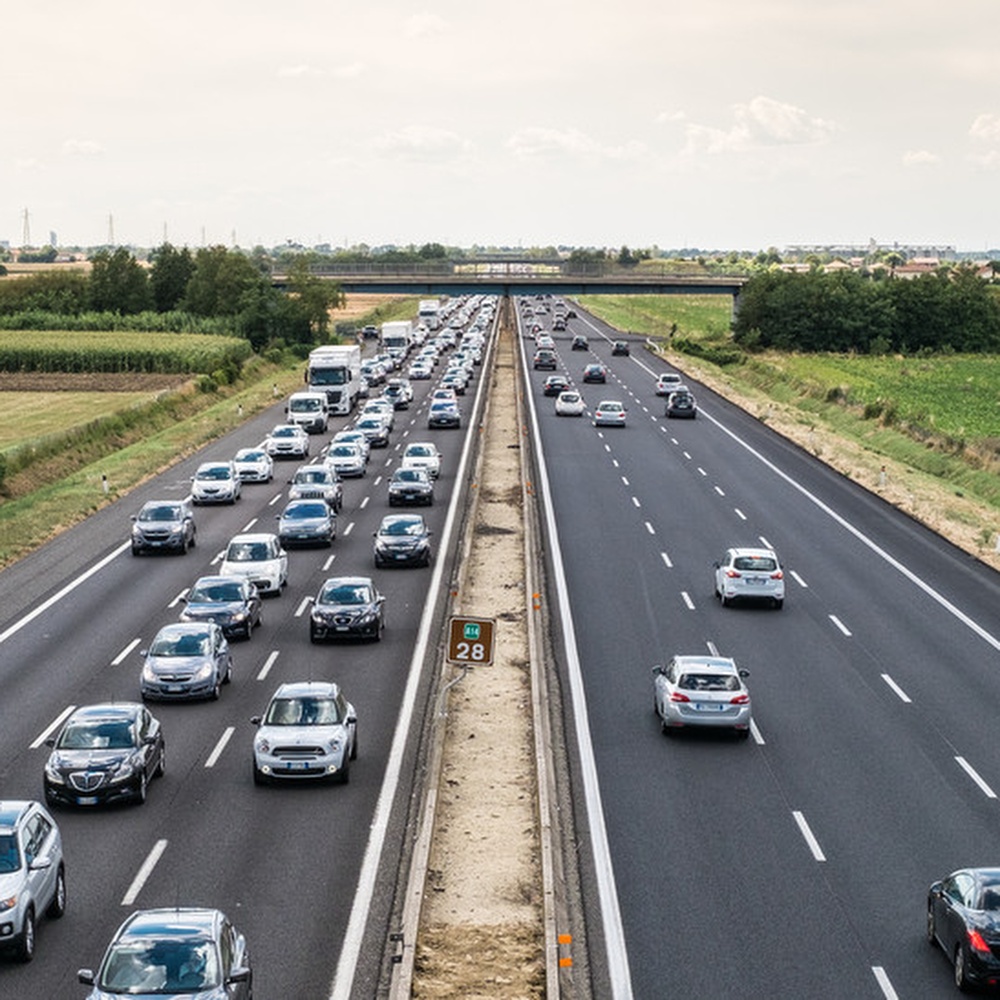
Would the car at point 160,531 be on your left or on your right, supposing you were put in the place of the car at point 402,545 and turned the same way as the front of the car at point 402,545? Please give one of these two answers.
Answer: on your right

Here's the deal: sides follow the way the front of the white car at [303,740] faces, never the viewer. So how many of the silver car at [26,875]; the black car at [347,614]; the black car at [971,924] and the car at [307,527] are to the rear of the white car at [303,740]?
2

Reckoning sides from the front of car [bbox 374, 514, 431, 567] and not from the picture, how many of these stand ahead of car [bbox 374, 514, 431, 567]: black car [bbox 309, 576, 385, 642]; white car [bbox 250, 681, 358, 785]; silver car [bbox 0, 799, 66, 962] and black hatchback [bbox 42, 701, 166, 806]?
4

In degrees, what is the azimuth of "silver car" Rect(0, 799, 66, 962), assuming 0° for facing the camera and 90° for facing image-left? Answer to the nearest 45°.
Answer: approximately 45°

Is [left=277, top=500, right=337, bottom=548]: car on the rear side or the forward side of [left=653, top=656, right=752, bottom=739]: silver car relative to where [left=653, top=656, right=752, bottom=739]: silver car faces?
on the forward side

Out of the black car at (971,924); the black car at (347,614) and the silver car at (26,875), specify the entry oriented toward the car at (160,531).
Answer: the black car at (971,924)

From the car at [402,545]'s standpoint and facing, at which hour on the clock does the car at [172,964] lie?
the car at [172,964] is roughly at 12 o'clock from the car at [402,545].

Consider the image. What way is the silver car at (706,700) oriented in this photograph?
away from the camera

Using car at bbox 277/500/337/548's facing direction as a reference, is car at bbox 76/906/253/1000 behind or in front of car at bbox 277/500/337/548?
in front

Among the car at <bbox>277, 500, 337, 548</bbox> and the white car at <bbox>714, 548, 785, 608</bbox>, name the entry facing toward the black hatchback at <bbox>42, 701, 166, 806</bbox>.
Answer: the car

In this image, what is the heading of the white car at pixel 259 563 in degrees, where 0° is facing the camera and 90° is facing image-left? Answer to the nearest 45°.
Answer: approximately 45°

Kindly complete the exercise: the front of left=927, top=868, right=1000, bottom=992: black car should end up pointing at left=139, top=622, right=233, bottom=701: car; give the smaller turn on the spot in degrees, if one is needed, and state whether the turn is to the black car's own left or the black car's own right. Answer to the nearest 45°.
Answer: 0° — it already faces it

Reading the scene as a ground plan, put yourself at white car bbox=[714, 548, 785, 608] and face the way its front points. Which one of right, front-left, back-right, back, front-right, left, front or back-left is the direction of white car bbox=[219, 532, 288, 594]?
left

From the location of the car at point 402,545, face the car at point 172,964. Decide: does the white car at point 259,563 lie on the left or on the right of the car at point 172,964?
right

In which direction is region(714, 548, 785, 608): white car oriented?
away from the camera

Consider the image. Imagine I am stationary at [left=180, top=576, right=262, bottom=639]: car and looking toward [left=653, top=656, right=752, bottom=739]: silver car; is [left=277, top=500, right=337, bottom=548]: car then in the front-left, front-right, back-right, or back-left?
back-left

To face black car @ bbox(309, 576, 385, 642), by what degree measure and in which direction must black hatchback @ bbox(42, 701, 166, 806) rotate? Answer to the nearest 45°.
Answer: approximately 180°

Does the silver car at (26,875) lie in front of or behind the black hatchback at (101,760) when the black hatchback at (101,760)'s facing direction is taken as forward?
in front
